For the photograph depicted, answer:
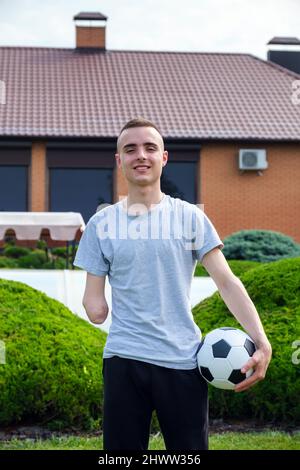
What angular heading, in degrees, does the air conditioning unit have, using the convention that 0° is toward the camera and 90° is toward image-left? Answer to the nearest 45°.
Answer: approximately 0°

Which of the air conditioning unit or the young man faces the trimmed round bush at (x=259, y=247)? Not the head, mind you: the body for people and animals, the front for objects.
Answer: the air conditioning unit

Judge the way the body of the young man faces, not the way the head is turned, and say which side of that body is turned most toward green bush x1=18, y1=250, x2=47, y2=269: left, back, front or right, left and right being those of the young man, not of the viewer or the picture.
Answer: back

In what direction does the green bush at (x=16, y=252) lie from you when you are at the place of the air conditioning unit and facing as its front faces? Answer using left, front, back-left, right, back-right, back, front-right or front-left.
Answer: front-right

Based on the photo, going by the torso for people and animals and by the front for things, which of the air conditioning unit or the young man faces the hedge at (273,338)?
the air conditioning unit

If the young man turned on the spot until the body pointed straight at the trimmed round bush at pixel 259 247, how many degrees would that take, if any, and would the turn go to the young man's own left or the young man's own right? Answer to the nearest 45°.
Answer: approximately 180°

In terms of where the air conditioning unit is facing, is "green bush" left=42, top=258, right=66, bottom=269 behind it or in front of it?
in front

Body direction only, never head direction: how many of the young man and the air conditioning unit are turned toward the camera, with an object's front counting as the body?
2

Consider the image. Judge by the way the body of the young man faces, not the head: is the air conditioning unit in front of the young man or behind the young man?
behind

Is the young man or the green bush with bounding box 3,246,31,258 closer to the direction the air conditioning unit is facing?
the young man
